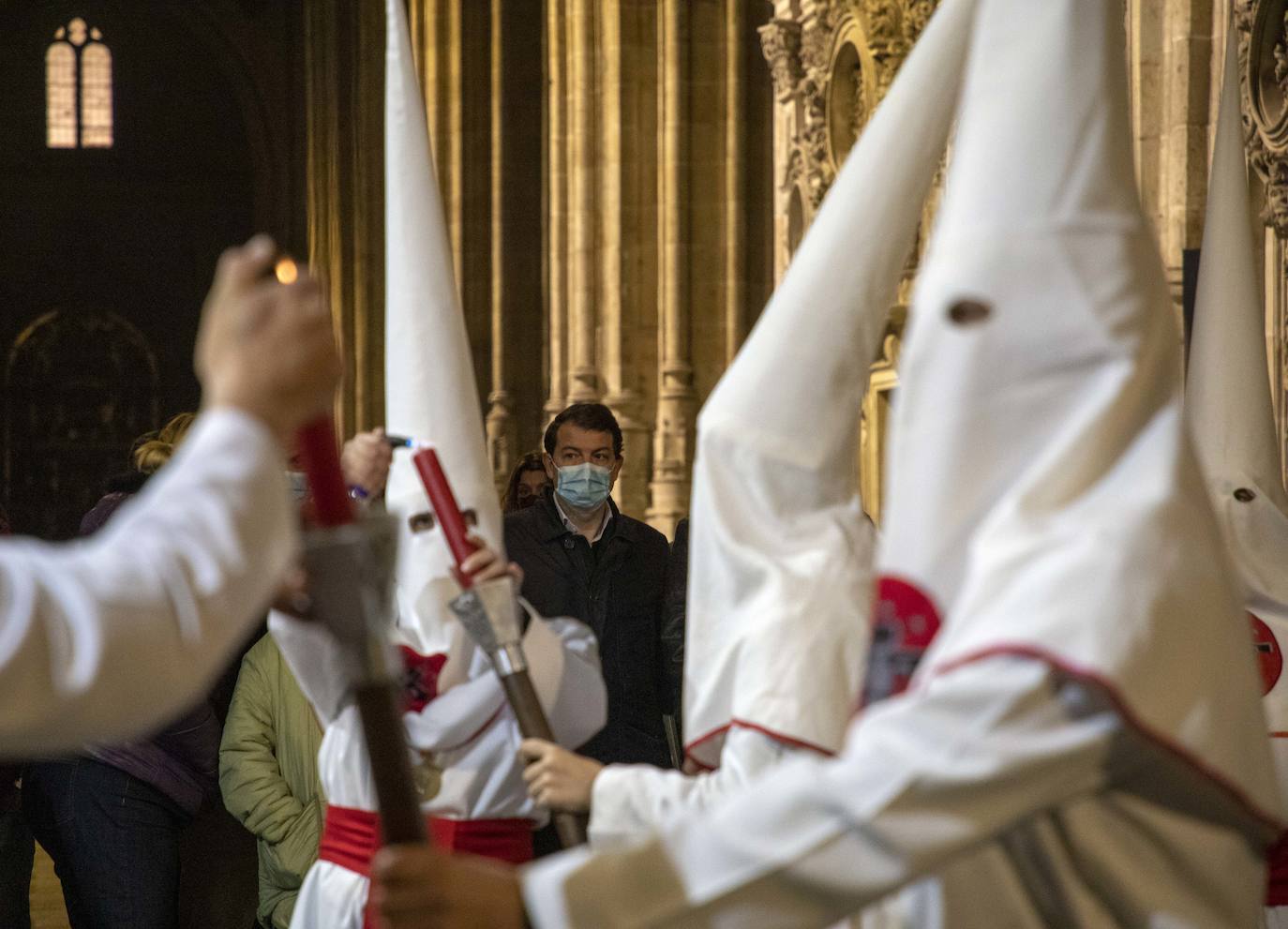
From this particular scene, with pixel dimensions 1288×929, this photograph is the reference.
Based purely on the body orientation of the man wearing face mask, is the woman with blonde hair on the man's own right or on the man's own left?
on the man's own right

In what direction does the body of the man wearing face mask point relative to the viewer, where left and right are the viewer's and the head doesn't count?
facing the viewer

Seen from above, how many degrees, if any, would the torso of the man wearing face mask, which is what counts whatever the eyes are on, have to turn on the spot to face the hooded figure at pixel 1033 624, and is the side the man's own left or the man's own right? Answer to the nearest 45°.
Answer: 0° — they already face them

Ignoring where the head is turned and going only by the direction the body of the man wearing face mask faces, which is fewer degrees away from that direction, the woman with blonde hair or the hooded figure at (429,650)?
the hooded figure

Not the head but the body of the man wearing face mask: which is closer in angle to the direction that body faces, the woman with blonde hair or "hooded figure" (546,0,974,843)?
the hooded figure

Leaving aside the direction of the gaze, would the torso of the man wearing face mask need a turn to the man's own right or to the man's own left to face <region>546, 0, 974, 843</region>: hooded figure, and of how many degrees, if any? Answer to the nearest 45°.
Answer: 0° — they already face them

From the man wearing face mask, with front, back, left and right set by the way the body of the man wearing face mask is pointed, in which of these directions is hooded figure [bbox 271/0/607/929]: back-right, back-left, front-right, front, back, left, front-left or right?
front
